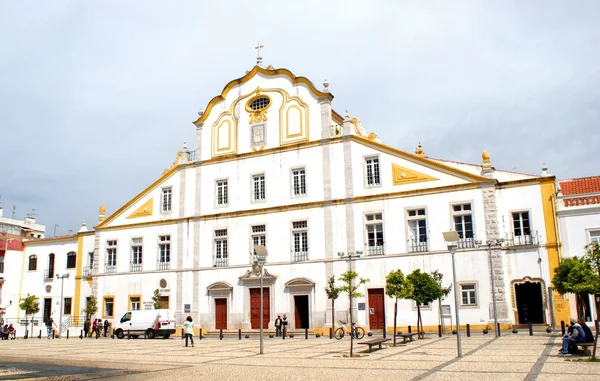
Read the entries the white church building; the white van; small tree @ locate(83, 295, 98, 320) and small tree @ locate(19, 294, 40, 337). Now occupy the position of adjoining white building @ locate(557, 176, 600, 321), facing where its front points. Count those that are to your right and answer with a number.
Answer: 4

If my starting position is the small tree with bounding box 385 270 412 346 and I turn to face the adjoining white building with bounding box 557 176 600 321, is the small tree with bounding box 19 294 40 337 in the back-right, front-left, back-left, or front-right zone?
back-left

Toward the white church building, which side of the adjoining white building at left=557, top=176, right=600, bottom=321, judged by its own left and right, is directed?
right

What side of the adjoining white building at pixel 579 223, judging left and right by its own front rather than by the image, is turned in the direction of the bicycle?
right

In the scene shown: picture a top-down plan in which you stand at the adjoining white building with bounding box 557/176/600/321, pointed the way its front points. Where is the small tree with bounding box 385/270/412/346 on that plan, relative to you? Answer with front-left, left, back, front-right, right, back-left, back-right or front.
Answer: front-right

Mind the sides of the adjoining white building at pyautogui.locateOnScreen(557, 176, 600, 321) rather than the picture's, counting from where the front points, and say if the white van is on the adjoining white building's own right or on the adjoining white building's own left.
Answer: on the adjoining white building's own right

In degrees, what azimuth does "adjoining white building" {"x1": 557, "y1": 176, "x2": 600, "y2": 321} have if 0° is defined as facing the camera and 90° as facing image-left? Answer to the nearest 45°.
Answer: approximately 0°

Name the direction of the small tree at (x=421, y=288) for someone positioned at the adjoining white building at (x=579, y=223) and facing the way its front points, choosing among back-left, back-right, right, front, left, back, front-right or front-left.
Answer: front-right

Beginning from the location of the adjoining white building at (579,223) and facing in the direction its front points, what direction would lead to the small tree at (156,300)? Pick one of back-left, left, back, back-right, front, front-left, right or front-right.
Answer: right

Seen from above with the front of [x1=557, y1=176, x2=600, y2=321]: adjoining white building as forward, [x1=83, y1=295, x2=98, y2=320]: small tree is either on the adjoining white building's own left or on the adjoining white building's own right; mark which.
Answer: on the adjoining white building's own right

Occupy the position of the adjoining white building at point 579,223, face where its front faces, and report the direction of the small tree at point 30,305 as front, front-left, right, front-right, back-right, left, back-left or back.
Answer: right
